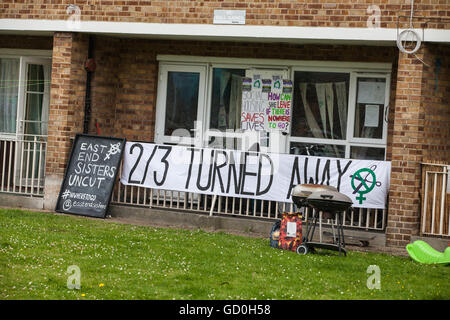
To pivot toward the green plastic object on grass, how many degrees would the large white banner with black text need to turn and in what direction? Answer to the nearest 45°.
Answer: approximately 45° to its left

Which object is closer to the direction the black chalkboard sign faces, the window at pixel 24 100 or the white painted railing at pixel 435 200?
the white painted railing

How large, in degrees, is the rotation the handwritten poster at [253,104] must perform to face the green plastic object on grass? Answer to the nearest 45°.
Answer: approximately 45° to its left

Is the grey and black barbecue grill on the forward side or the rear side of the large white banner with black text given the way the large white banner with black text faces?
on the forward side

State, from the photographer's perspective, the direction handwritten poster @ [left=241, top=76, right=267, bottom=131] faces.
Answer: facing the viewer

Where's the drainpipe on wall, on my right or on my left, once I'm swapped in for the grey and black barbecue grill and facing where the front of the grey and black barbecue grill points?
on my right

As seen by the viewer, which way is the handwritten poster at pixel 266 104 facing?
toward the camera

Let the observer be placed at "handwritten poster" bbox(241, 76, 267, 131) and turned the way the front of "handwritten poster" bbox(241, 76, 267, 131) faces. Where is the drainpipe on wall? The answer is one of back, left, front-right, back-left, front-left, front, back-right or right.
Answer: right

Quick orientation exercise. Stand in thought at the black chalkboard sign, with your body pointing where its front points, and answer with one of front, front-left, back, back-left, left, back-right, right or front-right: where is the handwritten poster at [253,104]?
left
